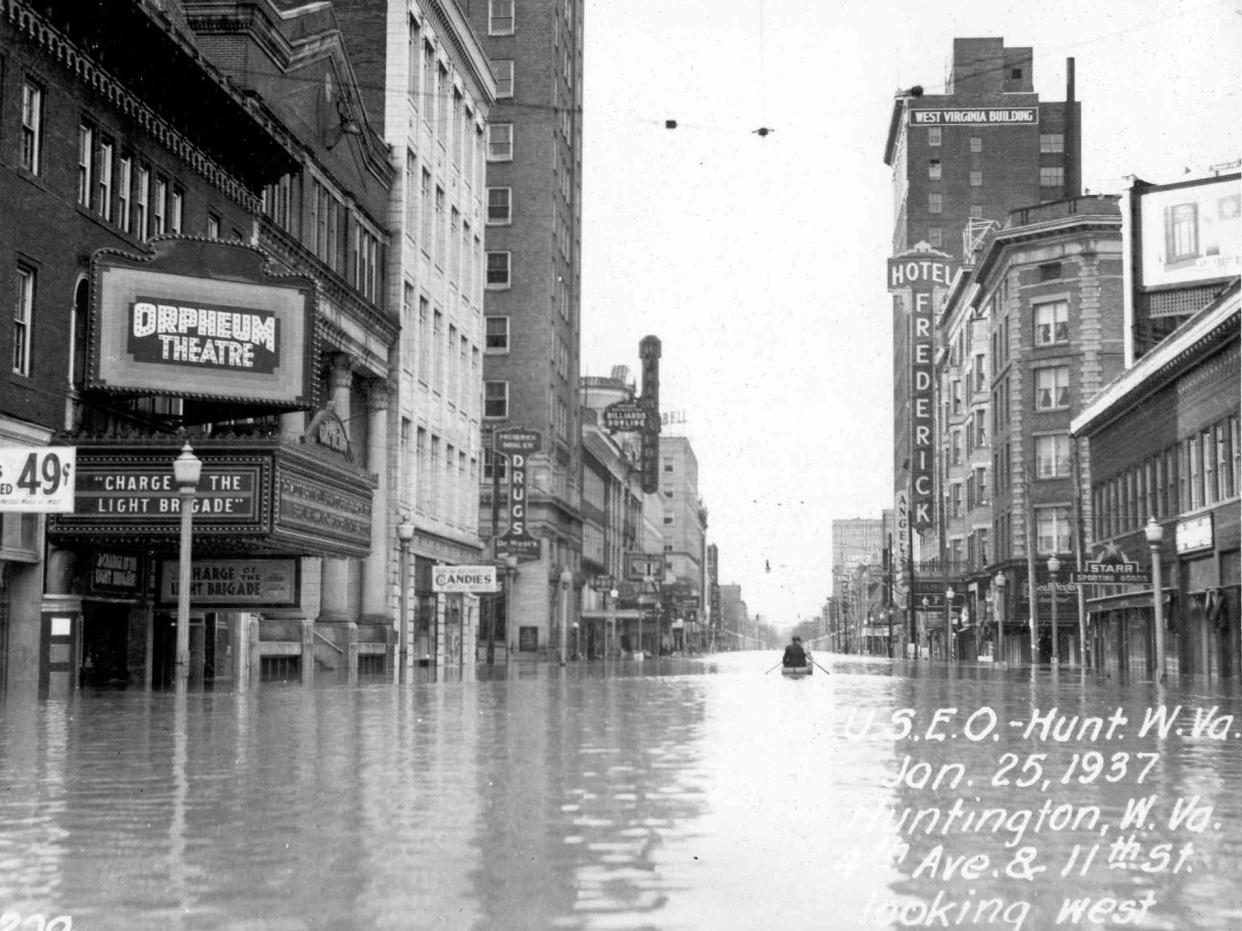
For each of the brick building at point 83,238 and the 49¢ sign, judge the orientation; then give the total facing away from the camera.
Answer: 0

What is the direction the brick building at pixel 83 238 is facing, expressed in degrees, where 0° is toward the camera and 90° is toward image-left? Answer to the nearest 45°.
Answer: approximately 315°

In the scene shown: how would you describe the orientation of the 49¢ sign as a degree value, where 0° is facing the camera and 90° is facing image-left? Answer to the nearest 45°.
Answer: approximately 0°
